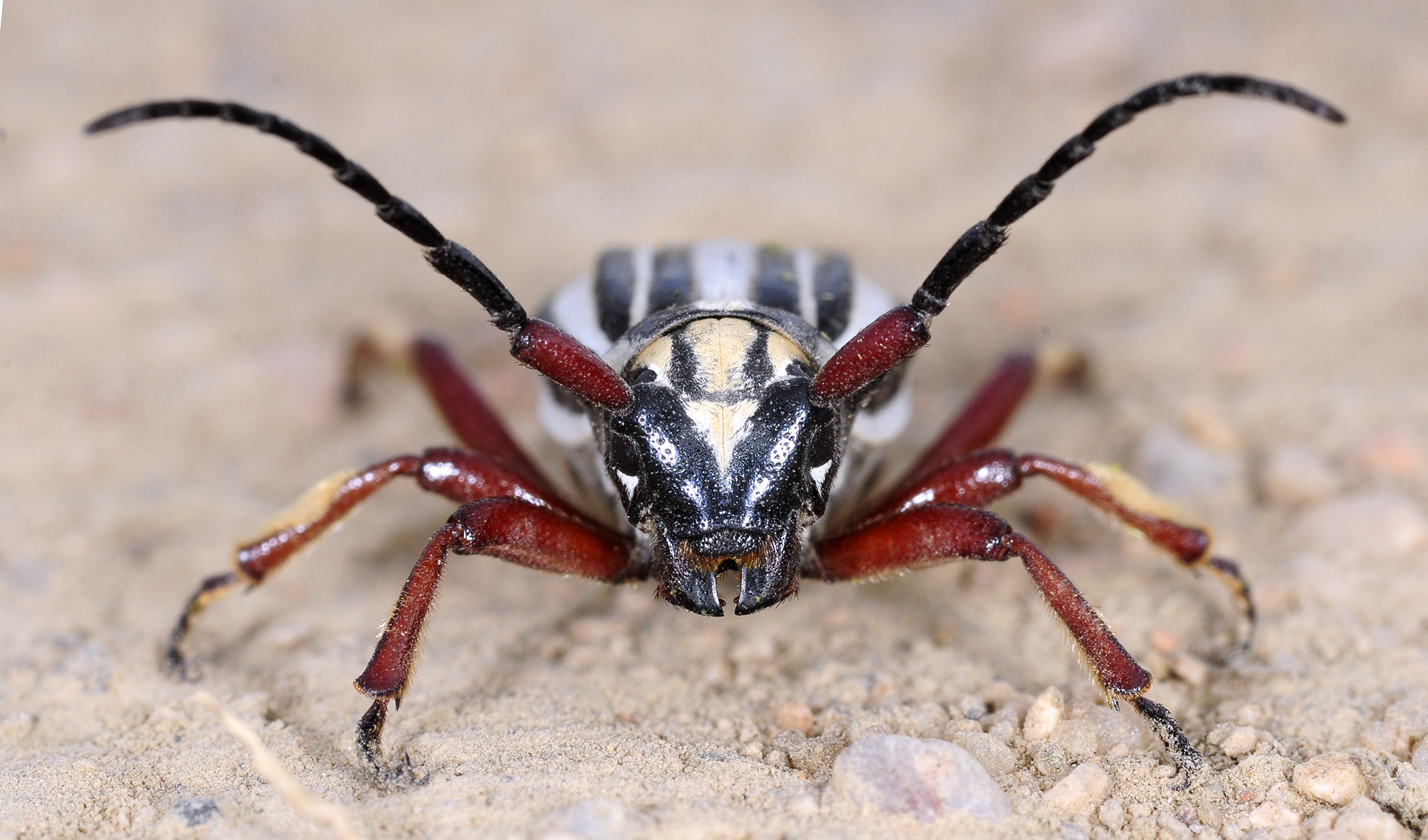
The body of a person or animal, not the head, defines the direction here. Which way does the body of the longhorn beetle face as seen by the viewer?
toward the camera

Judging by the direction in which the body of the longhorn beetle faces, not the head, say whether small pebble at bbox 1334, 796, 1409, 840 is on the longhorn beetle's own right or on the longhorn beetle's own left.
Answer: on the longhorn beetle's own left

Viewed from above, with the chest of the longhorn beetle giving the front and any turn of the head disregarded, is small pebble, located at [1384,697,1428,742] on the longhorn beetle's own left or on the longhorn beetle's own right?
on the longhorn beetle's own left

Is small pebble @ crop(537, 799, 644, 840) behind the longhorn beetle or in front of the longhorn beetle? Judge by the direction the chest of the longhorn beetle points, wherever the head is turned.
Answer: in front

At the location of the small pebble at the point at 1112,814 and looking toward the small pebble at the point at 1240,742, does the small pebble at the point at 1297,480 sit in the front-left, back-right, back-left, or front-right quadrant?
front-left

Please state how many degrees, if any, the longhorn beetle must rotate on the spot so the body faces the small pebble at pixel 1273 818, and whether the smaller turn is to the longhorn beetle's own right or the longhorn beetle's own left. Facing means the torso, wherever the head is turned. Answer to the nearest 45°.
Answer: approximately 45° to the longhorn beetle's own left

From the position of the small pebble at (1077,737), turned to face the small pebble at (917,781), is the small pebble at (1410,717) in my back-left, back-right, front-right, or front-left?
back-left

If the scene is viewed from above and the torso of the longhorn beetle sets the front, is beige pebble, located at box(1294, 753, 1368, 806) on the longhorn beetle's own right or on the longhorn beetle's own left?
on the longhorn beetle's own left

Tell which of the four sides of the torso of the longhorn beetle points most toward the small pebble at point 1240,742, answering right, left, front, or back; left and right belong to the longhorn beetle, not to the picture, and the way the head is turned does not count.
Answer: left

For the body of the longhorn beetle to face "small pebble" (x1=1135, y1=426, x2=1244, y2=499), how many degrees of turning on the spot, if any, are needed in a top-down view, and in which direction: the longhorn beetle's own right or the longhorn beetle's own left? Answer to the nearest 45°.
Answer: approximately 135° to the longhorn beetle's own left

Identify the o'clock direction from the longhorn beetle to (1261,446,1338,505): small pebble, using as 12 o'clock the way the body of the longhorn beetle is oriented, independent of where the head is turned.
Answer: The small pebble is roughly at 8 o'clock from the longhorn beetle.

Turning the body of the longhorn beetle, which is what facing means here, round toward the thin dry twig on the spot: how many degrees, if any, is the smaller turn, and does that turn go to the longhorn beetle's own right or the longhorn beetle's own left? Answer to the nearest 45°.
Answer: approximately 45° to the longhorn beetle's own right

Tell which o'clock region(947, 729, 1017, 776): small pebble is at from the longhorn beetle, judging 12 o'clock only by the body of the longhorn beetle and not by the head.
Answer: The small pebble is roughly at 10 o'clock from the longhorn beetle.
